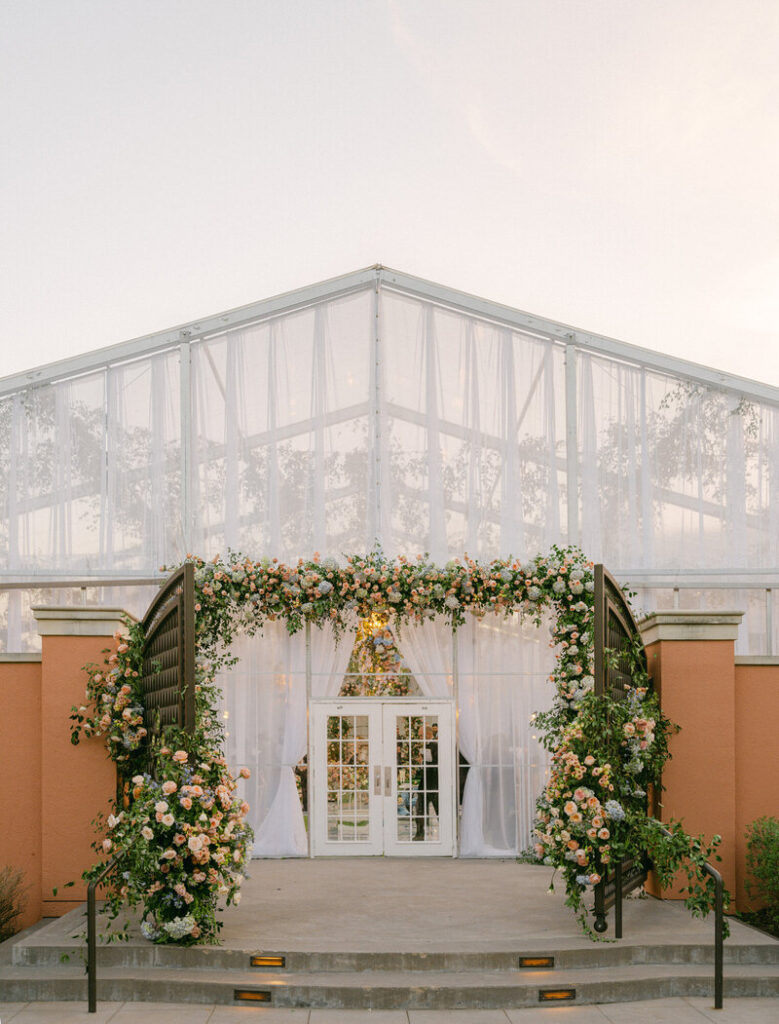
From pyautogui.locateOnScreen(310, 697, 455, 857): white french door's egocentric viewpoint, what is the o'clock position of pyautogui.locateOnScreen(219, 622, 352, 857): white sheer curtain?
The white sheer curtain is roughly at 3 o'clock from the white french door.

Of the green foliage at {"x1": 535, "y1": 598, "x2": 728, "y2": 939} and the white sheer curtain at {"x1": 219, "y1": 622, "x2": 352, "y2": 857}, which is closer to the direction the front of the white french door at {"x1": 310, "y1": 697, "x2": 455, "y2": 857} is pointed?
the green foliage

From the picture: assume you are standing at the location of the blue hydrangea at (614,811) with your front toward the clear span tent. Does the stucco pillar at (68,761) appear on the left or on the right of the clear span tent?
left

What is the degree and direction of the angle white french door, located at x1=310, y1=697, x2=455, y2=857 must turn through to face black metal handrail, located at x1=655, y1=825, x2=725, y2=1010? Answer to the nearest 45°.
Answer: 0° — it already faces it

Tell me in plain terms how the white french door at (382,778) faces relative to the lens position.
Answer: facing the viewer

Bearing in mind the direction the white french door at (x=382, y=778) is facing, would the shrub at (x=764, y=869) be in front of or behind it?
in front

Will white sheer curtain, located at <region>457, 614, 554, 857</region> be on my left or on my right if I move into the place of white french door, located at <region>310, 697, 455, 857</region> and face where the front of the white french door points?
on my left
